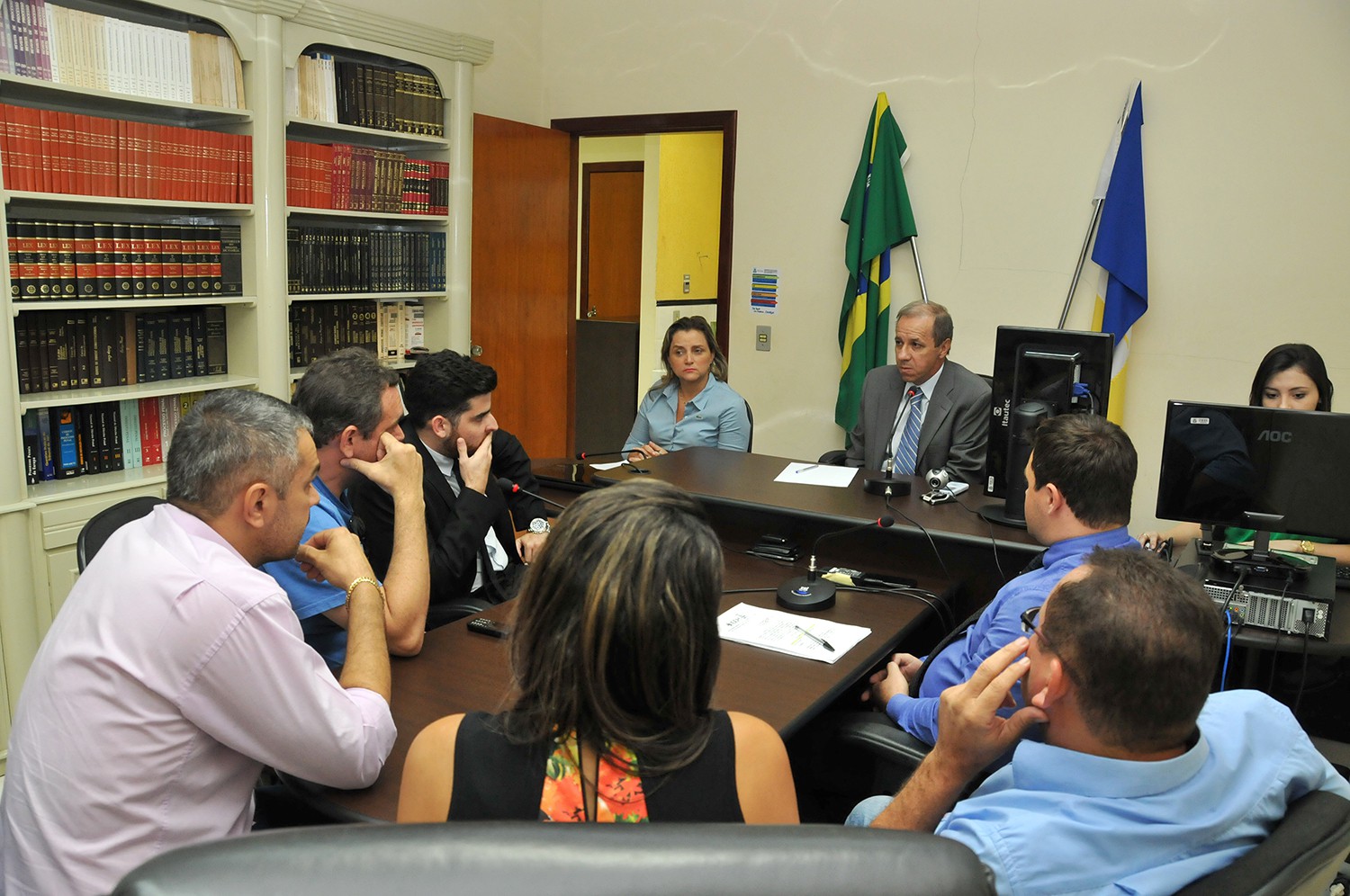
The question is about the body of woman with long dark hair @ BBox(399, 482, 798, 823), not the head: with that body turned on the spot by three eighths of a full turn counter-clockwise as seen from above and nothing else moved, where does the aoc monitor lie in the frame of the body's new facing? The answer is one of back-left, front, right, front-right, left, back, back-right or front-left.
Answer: back

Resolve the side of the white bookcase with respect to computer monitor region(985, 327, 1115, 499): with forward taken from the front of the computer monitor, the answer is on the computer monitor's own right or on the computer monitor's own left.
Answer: on the computer monitor's own left

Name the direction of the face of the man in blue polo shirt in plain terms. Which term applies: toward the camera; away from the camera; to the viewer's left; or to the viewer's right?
to the viewer's right

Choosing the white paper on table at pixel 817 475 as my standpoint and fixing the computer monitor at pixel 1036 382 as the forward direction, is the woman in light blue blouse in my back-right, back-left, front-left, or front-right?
back-left

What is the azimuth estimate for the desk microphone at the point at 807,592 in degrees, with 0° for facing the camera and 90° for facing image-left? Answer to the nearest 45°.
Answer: approximately 270°

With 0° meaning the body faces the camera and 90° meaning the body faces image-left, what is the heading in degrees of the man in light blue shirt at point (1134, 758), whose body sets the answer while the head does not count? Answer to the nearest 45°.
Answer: approximately 135°

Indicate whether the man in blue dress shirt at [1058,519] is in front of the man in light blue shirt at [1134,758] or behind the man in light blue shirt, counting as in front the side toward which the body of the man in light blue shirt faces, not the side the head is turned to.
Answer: in front

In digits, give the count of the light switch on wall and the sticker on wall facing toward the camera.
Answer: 2

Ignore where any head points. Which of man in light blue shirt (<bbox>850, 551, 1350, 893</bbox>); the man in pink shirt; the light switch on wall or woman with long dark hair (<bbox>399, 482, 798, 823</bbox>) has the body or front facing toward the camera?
the light switch on wall

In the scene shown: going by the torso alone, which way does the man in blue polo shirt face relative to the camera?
to the viewer's right

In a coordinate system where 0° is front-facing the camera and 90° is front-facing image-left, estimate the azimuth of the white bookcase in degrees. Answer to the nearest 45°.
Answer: approximately 315°

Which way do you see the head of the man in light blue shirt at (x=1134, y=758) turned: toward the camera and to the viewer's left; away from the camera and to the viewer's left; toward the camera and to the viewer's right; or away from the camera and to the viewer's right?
away from the camera and to the viewer's left

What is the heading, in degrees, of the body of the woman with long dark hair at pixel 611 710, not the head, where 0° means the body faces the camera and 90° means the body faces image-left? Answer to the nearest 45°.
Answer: approximately 180°

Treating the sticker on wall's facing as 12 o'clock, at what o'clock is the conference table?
The conference table is roughly at 12 o'clock from the sticker on wall.

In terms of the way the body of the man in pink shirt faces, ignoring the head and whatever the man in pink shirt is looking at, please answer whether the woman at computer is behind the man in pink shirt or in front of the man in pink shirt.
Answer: in front

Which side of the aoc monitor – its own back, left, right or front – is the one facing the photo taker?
back

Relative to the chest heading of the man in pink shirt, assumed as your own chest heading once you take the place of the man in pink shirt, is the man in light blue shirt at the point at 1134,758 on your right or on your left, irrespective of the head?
on your right

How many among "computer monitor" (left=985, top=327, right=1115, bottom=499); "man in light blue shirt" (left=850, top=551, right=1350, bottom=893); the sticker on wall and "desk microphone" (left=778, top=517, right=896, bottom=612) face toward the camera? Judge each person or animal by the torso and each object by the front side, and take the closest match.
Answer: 1

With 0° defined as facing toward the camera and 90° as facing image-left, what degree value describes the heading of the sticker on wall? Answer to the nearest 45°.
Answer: approximately 0°
